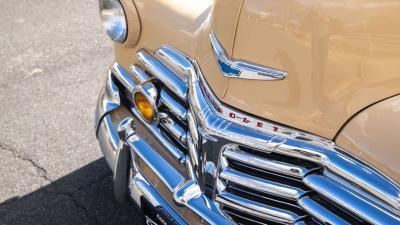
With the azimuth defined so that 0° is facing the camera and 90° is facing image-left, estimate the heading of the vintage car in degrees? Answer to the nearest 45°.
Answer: approximately 45°
